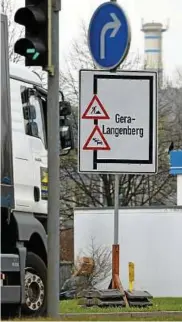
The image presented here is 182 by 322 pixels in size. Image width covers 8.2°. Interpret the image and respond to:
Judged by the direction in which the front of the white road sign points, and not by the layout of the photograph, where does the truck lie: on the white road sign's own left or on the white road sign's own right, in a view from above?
on the white road sign's own right

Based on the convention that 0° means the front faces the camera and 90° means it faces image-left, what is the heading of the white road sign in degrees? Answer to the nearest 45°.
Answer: approximately 0°

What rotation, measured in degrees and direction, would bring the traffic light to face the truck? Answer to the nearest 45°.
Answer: approximately 135° to its right

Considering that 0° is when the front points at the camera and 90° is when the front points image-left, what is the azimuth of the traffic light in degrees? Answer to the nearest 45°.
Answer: approximately 45°

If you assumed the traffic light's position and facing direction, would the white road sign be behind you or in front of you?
behind

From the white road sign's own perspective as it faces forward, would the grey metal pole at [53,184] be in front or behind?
in front

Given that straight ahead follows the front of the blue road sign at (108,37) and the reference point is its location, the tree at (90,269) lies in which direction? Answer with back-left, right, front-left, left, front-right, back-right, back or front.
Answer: back-right
